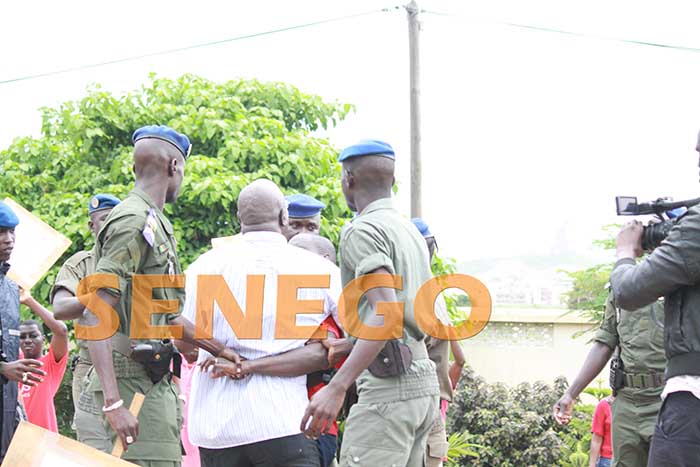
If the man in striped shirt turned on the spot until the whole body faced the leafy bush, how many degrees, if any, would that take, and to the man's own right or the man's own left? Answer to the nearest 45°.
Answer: approximately 45° to the man's own right

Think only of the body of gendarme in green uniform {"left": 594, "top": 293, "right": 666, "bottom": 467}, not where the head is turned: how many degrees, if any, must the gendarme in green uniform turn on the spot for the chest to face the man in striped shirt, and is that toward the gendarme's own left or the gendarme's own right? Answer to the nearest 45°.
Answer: approximately 45° to the gendarme's own right

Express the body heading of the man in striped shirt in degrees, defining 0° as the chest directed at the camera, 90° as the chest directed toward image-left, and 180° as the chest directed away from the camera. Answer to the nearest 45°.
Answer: approximately 180°

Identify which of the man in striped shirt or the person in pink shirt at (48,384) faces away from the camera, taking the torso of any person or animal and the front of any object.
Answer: the man in striped shirt

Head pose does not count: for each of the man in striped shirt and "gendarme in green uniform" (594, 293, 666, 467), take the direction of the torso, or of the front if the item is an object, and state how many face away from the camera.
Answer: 1

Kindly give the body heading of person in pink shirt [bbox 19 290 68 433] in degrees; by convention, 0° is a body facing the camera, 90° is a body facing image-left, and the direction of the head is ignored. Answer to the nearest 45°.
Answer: approximately 0°
